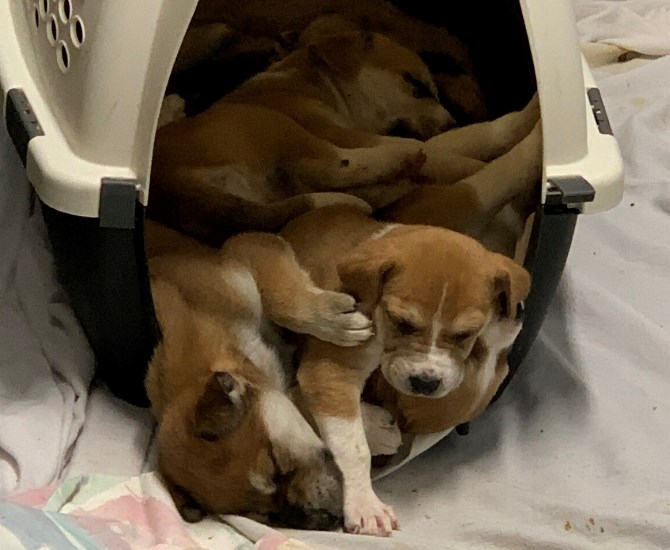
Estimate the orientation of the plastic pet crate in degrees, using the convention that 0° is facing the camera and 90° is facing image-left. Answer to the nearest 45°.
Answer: approximately 0°
